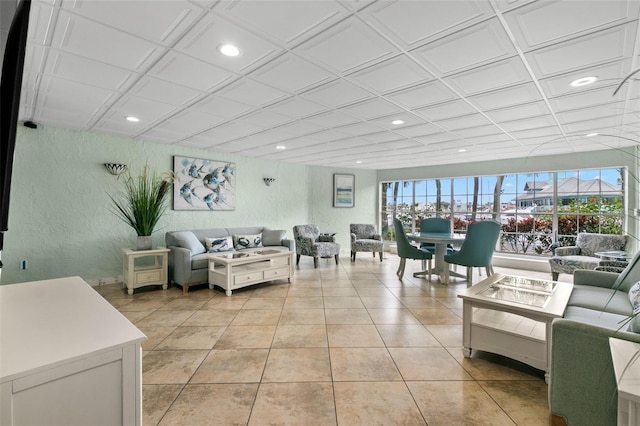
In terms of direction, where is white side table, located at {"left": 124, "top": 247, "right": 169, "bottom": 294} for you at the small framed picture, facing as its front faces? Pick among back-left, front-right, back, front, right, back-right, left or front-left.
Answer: front-right

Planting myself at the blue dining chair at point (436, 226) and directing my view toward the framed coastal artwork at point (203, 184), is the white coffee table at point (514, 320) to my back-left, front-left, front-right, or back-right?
front-left

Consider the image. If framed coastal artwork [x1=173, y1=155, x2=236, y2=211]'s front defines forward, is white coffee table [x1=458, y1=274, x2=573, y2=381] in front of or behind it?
in front

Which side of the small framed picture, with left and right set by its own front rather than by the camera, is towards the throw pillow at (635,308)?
front

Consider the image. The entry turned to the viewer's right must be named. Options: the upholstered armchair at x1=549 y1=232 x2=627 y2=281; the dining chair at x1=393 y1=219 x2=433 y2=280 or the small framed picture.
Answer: the dining chair

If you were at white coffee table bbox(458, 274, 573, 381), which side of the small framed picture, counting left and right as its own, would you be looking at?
front

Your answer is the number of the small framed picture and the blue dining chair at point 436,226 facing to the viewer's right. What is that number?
0

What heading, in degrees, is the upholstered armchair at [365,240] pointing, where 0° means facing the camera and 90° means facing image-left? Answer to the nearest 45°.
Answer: approximately 315°

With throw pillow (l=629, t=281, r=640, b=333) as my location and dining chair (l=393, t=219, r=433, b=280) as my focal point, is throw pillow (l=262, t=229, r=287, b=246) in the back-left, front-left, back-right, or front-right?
front-left

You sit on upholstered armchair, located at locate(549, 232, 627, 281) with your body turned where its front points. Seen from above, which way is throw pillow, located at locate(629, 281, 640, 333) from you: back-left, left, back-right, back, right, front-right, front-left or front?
front-left

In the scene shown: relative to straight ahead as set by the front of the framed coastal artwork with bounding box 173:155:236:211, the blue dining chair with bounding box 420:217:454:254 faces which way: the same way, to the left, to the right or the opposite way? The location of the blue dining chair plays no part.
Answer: to the right

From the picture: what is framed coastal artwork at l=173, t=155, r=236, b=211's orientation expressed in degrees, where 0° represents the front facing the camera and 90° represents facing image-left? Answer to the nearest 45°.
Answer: approximately 315°

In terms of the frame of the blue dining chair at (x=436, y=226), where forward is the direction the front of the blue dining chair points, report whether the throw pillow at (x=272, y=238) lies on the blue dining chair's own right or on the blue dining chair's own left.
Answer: on the blue dining chair's own right

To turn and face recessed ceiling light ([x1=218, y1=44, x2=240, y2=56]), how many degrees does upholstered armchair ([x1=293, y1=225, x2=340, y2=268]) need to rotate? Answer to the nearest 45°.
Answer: approximately 45° to its right

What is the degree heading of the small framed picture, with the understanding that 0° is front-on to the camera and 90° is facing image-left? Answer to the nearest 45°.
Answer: approximately 0°

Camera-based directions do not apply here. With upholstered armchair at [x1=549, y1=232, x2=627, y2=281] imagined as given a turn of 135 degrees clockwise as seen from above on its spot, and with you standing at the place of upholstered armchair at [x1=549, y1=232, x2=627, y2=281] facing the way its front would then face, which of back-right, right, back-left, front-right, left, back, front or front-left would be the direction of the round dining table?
back-left

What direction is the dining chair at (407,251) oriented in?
to the viewer's right

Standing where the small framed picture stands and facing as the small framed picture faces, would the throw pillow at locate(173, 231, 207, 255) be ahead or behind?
ahead

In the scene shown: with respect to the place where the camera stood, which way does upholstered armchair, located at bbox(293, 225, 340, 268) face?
facing the viewer and to the right of the viewer

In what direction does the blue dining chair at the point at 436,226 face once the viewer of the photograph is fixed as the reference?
facing the viewer

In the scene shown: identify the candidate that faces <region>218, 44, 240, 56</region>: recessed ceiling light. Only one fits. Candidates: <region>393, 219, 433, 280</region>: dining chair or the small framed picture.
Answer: the small framed picture

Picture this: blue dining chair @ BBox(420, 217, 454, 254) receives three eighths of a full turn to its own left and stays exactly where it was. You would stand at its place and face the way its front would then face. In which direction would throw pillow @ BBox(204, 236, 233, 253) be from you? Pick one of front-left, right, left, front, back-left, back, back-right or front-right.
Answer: back
